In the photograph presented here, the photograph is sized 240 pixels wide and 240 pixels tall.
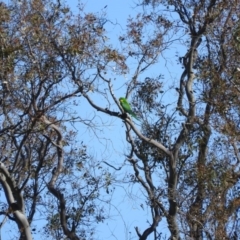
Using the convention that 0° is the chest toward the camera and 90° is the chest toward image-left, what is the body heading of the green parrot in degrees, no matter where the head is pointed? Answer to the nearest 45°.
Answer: approximately 90°
